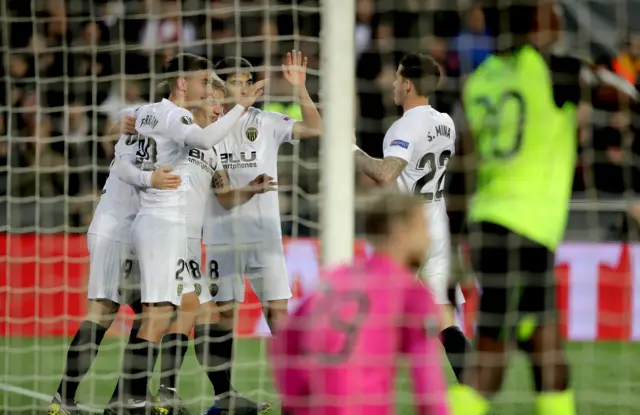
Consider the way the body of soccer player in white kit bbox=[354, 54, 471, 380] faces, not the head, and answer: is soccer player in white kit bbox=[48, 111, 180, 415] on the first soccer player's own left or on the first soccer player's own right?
on the first soccer player's own left

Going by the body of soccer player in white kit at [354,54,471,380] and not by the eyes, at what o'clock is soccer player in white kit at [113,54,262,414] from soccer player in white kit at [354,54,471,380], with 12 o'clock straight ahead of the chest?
soccer player in white kit at [113,54,262,414] is roughly at 10 o'clock from soccer player in white kit at [354,54,471,380].

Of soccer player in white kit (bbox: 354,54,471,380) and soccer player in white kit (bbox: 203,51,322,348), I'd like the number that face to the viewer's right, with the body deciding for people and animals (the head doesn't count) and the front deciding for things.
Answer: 0

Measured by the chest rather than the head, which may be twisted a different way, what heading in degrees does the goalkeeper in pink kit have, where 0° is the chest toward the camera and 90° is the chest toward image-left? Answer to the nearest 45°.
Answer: approximately 225°

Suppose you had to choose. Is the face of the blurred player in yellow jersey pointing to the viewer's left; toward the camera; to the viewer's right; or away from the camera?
away from the camera

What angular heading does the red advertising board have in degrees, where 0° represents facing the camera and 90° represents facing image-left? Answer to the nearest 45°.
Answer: approximately 0°

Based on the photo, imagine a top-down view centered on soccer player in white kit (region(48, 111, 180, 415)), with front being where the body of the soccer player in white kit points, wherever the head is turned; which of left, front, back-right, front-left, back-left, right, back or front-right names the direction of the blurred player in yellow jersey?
front-right

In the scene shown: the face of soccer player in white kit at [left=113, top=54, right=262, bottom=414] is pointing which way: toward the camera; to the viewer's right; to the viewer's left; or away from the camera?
to the viewer's right

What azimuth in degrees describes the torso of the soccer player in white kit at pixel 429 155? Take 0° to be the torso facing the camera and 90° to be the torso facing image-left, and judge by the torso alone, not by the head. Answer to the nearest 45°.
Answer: approximately 135°

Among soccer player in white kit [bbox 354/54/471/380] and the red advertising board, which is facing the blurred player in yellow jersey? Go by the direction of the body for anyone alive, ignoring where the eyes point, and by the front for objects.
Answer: the red advertising board
